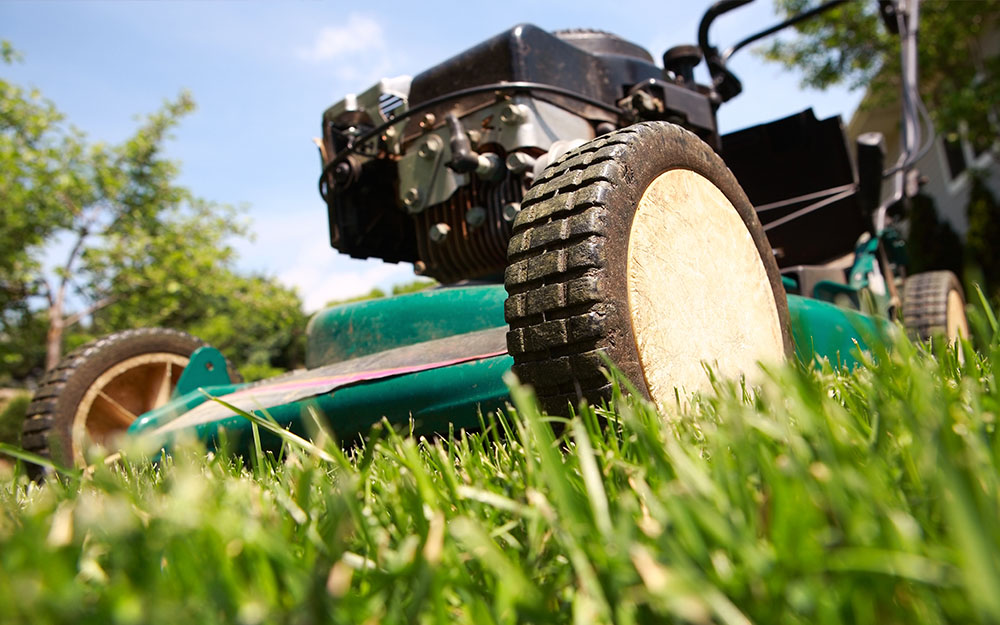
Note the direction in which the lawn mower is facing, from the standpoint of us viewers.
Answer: facing the viewer and to the left of the viewer

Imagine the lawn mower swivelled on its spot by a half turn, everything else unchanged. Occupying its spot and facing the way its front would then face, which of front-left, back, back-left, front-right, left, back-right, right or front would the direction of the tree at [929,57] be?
front

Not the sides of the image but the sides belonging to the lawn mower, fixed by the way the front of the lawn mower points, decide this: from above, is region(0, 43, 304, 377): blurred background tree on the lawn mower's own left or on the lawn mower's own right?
on the lawn mower's own right
